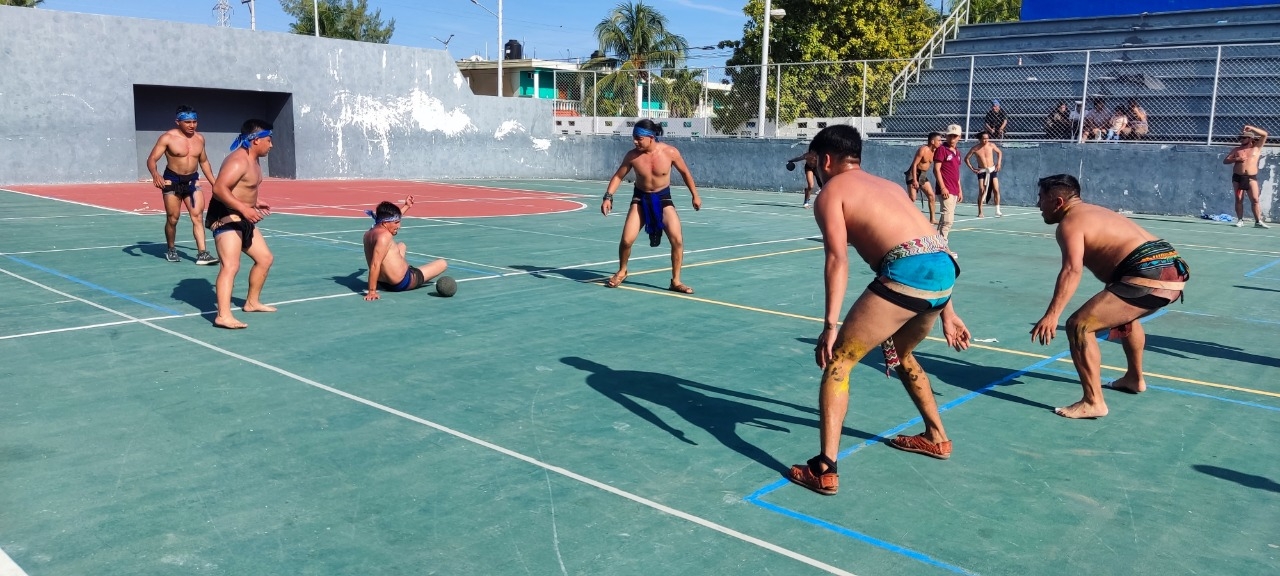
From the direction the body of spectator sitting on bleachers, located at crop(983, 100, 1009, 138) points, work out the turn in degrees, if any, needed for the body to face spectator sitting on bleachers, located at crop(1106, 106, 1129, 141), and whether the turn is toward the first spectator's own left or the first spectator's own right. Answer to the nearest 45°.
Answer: approximately 45° to the first spectator's own left

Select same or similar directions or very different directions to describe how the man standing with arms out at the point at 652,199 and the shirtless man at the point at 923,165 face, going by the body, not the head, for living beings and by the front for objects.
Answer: same or similar directions

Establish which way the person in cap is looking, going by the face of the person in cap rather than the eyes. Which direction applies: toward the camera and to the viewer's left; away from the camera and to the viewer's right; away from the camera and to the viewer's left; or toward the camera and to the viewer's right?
toward the camera and to the viewer's left

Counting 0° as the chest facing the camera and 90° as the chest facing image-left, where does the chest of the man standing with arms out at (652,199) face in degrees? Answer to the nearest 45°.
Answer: approximately 0°

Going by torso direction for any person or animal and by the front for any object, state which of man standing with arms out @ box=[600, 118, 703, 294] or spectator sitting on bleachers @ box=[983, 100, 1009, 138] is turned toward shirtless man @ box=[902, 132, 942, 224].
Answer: the spectator sitting on bleachers

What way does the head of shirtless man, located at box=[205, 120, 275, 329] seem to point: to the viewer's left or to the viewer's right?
to the viewer's right

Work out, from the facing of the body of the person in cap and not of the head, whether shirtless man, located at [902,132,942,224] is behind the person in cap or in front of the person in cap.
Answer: in front

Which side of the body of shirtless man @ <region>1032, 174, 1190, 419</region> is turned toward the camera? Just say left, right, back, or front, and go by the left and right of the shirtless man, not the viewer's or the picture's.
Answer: left

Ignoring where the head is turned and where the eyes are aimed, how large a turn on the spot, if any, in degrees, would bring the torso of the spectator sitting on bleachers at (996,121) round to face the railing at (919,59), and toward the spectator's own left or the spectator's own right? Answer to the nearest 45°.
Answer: approximately 135° to the spectator's own right

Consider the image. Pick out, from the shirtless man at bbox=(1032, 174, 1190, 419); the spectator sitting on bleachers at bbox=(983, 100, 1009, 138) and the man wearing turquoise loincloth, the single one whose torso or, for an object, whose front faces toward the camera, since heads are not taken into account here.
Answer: the spectator sitting on bleachers

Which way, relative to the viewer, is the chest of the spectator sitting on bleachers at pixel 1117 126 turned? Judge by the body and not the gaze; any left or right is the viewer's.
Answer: facing the viewer and to the left of the viewer

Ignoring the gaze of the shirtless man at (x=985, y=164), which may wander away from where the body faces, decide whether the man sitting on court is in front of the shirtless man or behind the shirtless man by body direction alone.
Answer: in front

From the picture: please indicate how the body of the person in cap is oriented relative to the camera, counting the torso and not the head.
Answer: toward the camera

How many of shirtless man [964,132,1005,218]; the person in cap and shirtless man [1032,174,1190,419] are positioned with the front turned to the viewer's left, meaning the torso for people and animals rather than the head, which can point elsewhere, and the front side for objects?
1

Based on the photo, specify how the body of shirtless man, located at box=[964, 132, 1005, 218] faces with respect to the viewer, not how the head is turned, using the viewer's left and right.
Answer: facing the viewer

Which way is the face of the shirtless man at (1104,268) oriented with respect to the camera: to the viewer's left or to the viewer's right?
to the viewer's left

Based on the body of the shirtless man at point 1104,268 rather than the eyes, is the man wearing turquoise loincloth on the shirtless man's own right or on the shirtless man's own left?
on the shirtless man's own left

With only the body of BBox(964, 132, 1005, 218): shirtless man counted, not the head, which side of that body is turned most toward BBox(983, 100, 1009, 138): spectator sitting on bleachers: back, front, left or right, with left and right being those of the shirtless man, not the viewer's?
back

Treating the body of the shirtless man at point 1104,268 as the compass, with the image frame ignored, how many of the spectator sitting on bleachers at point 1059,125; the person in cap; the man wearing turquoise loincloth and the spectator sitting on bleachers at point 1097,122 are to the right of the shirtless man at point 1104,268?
3
